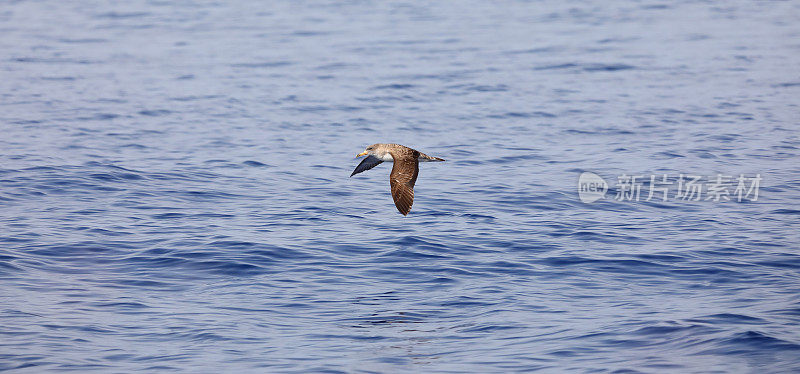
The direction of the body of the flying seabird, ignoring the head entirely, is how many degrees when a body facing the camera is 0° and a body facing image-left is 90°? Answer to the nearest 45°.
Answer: approximately 90°
